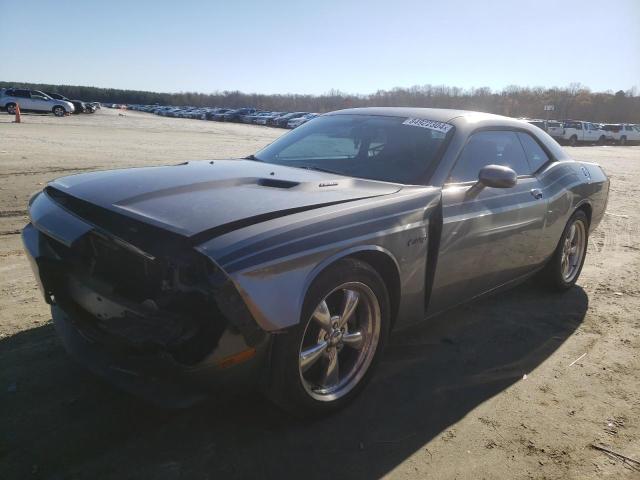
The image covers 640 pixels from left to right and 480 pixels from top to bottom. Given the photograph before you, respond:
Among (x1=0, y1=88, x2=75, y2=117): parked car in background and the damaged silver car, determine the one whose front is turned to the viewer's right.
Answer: the parked car in background

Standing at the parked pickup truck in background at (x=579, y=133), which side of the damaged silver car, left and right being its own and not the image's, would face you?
back

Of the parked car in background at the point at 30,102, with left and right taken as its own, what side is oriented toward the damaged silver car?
right

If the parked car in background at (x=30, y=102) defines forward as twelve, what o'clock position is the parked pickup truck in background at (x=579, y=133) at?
the parked pickup truck in background at (x=579, y=133) is roughly at 1 o'clock from the parked car in background at (x=30, y=102).

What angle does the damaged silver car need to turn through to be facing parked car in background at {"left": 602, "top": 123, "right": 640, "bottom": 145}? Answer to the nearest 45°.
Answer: approximately 180°

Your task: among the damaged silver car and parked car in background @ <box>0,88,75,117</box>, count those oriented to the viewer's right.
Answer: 1

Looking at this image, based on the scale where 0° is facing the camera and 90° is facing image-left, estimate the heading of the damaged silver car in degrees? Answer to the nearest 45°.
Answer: approximately 45°

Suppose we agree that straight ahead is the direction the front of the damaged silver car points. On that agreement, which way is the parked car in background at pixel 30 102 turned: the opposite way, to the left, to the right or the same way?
the opposite way

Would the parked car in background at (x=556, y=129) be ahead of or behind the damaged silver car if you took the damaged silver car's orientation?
behind

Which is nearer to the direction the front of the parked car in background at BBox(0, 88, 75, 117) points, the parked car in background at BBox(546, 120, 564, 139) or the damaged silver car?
the parked car in background

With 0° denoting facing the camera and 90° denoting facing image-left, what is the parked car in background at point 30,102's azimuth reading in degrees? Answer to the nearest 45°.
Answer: approximately 270°
